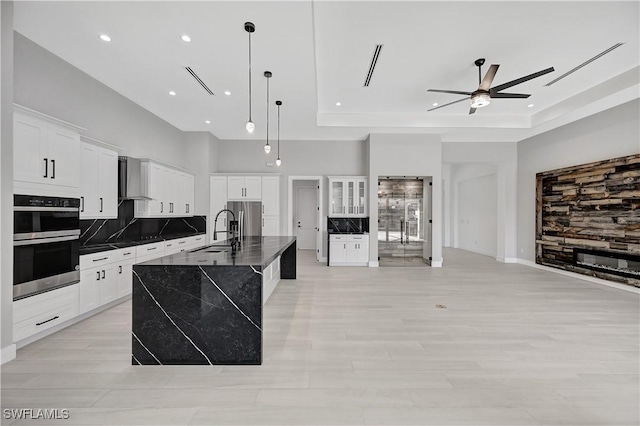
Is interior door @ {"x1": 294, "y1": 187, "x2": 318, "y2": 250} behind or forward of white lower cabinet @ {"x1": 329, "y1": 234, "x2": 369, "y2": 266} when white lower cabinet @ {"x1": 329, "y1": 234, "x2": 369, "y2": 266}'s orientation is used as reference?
behind

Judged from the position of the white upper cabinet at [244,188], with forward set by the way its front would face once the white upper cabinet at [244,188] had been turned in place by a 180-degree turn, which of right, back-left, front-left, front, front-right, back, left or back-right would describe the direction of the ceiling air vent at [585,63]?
back-right

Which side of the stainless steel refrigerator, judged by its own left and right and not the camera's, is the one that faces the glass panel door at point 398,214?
left

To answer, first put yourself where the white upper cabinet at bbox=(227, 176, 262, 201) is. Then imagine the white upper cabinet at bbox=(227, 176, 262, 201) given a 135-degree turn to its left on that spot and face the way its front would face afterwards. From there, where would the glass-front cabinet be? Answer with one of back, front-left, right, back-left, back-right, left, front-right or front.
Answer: front-right

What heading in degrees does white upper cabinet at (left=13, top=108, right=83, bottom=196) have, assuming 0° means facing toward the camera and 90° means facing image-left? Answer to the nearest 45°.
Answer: approximately 315°

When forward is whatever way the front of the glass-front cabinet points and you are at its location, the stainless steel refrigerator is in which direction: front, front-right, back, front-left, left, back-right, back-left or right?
right

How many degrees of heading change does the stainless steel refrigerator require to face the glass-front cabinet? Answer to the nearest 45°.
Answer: approximately 90° to its left

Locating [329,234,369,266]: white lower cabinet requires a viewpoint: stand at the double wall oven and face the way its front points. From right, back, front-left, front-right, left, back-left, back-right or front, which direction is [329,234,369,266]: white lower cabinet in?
front-left

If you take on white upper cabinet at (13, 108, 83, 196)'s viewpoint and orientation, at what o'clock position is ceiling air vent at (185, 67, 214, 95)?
The ceiling air vent is roughly at 10 o'clock from the white upper cabinet.

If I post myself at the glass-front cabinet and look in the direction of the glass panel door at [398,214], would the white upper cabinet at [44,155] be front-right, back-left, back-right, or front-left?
back-right
